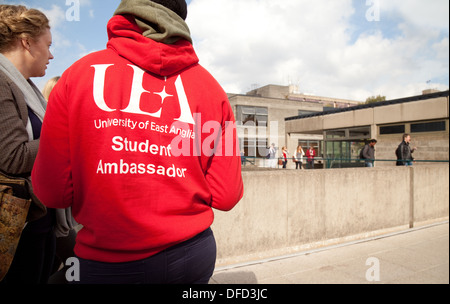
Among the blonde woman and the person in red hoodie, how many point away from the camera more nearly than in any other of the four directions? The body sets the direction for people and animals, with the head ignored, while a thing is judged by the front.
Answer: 1

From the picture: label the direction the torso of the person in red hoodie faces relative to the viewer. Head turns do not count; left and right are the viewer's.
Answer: facing away from the viewer

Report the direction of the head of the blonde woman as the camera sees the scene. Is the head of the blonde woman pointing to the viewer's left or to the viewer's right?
to the viewer's right

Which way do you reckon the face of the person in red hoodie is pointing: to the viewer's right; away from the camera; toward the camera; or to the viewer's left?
away from the camera

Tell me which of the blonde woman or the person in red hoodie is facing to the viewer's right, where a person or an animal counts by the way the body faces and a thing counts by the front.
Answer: the blonde woman

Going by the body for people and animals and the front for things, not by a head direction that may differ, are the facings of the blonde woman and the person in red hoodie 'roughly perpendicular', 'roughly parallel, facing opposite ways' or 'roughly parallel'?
roughly perpendicular

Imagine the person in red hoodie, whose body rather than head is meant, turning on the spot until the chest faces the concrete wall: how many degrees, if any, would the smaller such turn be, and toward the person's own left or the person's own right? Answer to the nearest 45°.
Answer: approximately 45° to the person's own right

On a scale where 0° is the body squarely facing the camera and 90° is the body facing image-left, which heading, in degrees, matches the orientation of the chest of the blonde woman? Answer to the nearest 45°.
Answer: approximately 270°
